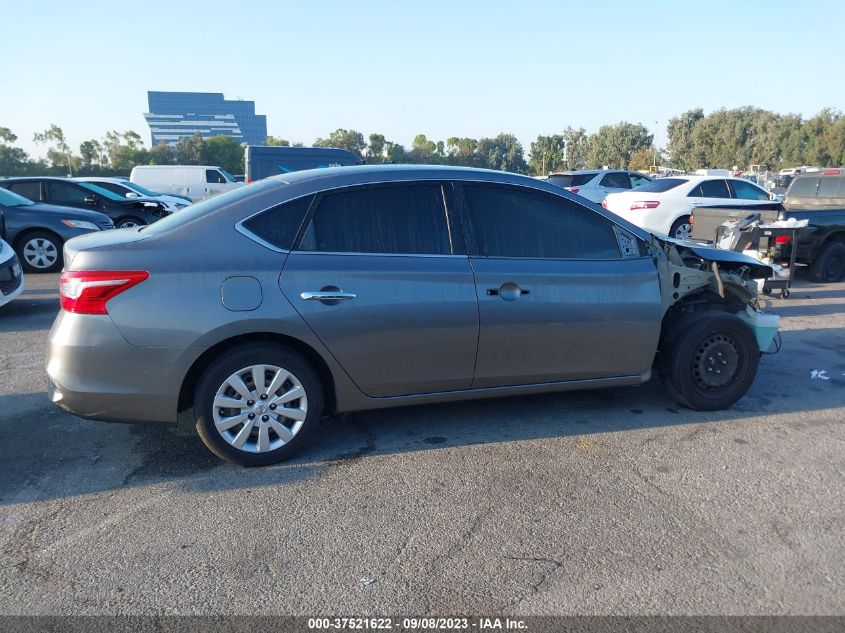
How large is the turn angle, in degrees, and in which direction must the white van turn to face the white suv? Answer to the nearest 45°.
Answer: approximately 45° to its right

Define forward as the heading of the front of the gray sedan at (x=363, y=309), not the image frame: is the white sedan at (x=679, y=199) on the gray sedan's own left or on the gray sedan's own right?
on the gray sedan's own left

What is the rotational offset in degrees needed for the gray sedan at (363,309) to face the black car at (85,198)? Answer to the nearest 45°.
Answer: approximately 135° to its left

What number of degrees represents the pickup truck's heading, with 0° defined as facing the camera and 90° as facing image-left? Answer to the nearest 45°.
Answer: approximately 225°

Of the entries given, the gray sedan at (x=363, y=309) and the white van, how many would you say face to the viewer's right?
2

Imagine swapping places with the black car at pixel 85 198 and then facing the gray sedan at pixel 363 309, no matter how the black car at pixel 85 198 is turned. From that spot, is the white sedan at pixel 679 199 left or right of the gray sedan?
left

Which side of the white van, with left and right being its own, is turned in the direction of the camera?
right

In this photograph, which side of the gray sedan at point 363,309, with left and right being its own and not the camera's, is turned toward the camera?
right

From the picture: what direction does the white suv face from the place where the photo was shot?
facing away from the viewer and to the right of the viewer

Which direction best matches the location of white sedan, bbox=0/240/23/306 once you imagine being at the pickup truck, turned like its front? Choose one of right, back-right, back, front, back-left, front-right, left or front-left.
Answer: back

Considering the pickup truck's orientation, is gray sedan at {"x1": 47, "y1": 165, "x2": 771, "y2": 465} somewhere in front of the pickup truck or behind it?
behind

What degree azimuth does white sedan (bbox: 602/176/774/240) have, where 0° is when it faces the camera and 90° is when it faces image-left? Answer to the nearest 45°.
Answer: approximately 225°

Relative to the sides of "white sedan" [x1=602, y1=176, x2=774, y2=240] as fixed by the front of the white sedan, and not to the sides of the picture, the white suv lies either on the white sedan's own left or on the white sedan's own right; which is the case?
on the white sedan's own left

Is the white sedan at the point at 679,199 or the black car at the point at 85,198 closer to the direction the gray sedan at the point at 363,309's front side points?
the white sedan
